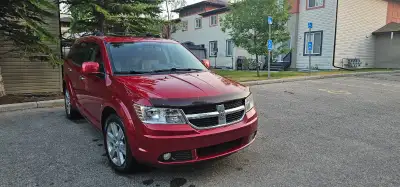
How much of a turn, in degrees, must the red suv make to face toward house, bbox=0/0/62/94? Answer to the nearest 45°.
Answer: approximately 180°

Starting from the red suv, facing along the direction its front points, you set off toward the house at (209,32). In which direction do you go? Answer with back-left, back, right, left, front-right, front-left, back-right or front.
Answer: back-left

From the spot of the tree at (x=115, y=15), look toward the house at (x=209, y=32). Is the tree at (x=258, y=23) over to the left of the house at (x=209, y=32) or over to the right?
right

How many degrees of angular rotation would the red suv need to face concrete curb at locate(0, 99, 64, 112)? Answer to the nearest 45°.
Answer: approximately 180°

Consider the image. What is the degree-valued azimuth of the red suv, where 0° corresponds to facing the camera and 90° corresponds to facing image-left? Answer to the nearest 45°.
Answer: approximately 315°

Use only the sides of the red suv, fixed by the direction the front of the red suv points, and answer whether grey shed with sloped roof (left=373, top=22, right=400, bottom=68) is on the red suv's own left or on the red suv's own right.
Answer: on the red suv's own left

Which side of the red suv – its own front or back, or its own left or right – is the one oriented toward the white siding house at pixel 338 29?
left
